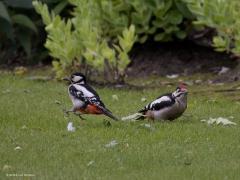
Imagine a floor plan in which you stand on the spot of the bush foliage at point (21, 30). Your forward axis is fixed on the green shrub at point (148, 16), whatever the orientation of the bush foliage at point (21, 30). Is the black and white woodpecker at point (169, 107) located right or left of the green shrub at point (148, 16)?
right

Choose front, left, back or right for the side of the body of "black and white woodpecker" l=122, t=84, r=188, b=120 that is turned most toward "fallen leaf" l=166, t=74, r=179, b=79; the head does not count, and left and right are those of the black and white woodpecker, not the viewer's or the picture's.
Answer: left

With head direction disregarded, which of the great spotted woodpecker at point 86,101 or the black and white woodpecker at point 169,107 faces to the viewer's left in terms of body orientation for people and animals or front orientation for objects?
the great spotted woodpecker

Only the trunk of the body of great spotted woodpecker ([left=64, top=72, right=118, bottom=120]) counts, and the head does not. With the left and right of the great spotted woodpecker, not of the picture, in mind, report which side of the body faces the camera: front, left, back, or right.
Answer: left

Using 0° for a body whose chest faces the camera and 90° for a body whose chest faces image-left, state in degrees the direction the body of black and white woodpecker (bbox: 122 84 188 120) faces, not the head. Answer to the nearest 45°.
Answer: approximately 270°

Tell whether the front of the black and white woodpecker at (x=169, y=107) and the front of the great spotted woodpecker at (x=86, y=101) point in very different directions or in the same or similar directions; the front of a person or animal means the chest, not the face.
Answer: very different directions

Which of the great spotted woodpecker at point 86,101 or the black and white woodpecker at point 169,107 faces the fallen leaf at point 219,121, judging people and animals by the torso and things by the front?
the black and white woodpecker

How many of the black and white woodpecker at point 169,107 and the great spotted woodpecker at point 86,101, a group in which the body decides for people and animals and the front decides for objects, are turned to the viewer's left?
1

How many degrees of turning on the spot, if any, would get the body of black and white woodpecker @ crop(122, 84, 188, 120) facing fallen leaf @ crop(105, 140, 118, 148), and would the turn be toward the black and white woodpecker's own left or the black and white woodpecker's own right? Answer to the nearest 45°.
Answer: approximately 135° to the black and white woodpecker's own right

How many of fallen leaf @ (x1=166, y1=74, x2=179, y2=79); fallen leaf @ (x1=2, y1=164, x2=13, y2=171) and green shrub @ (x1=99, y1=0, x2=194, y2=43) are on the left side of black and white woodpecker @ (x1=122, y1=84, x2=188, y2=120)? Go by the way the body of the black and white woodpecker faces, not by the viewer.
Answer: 2
